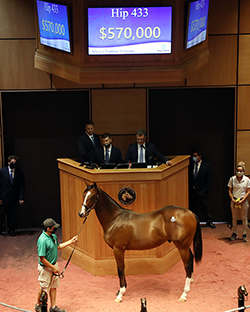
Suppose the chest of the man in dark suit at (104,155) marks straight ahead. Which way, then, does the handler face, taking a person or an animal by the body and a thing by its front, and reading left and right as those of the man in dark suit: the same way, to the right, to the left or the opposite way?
to the left

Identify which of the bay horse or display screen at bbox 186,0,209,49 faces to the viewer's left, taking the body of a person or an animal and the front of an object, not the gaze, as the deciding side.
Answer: the bay horse

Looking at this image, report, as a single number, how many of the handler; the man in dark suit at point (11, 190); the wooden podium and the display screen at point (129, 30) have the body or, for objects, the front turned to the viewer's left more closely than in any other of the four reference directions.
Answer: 0

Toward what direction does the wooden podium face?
toward the camera

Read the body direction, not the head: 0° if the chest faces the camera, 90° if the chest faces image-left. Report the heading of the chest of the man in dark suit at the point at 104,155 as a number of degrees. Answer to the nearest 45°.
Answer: approximately 0°

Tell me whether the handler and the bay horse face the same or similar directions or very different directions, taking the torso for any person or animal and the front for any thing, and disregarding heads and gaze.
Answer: very different directions

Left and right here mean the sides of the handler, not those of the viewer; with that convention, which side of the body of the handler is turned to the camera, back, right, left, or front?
right
